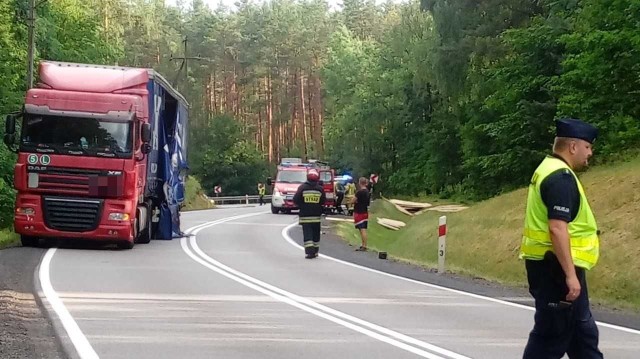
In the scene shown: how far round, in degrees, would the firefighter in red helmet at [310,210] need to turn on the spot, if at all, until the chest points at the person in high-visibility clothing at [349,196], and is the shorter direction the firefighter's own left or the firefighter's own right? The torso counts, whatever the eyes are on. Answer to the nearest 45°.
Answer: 0° — they already face them

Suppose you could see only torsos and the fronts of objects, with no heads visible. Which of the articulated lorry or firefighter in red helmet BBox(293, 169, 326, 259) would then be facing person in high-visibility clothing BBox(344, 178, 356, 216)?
the firefighter in red helmet

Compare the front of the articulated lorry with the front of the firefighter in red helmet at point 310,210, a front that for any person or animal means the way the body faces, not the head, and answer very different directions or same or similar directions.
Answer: very different directions

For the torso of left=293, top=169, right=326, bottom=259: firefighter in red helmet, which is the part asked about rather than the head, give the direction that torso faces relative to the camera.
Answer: away from the camera

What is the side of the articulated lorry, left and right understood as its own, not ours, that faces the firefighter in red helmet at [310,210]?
left

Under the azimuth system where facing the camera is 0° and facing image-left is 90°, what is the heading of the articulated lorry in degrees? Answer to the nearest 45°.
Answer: approximately 0°
